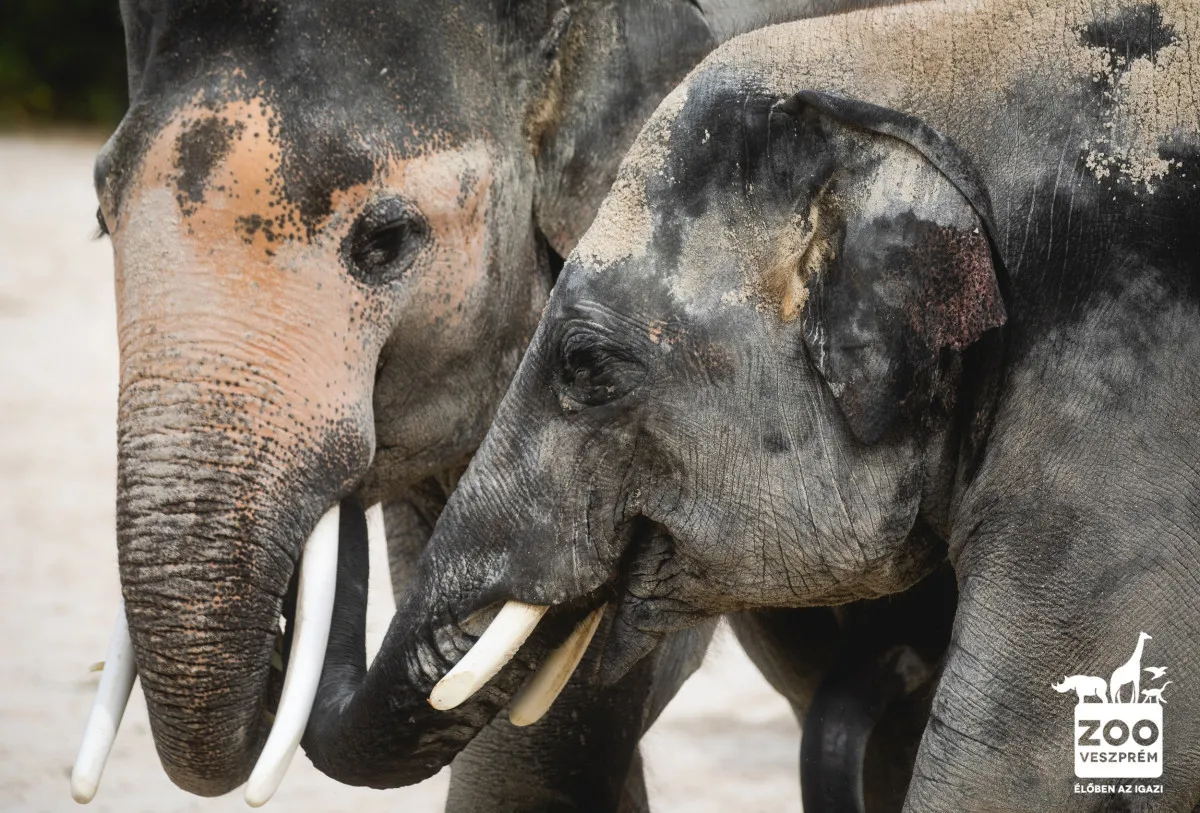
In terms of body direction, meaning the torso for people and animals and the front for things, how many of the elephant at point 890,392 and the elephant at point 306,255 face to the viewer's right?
0

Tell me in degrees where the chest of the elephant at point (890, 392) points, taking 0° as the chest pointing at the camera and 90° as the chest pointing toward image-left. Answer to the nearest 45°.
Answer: approximately 90°

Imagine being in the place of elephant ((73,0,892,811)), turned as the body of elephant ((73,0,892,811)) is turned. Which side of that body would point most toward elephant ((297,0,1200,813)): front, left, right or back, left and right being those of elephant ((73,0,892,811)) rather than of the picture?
left
